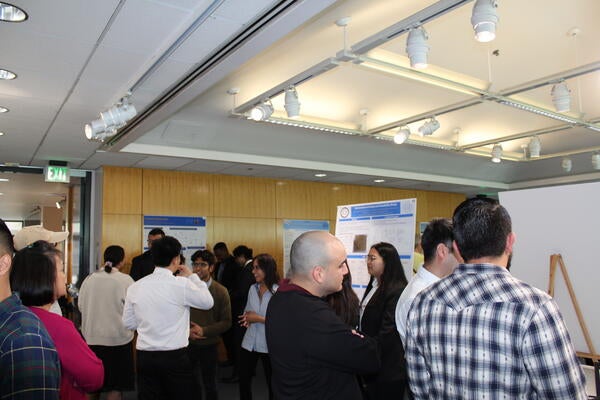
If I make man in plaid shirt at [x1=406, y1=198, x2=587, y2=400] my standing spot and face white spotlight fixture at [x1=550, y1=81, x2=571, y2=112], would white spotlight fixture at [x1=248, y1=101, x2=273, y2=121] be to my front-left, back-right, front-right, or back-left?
front-left

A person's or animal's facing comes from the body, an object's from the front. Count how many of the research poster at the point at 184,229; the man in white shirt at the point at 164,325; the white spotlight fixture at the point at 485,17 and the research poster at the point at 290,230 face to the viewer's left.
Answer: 0

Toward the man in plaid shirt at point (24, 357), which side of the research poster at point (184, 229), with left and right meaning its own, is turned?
front

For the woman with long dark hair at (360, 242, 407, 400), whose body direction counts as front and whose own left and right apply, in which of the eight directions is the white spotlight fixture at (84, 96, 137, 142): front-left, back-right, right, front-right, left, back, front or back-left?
front

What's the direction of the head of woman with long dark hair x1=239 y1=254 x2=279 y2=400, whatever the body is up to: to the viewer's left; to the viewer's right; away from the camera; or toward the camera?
to the viewer's left

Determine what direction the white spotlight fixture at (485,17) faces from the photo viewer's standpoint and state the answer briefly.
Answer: facing the viewer

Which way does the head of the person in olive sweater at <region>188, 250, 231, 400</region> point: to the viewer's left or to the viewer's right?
to the viewer's left

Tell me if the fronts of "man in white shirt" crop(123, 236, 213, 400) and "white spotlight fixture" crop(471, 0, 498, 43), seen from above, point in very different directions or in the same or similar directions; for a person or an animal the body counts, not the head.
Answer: very different directions

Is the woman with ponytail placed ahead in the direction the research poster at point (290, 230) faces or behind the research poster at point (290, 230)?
ahead

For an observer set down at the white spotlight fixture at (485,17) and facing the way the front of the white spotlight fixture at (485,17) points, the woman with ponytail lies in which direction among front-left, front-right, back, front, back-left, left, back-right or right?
right

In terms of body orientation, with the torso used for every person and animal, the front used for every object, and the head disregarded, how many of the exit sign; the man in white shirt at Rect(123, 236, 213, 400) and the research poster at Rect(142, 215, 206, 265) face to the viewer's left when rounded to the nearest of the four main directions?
0

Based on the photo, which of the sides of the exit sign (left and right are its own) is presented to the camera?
front

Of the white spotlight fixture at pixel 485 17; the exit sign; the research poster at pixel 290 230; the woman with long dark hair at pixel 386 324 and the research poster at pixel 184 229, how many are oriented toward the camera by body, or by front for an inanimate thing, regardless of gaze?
4
